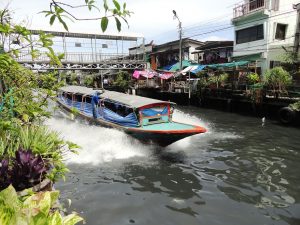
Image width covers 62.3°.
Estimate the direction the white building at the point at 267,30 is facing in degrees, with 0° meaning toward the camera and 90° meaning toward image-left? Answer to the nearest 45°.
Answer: approximately 45°

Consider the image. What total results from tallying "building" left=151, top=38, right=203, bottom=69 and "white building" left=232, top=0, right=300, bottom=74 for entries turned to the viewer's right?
0

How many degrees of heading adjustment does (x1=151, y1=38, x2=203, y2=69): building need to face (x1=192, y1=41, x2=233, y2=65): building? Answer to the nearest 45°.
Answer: approximately 90° to its left

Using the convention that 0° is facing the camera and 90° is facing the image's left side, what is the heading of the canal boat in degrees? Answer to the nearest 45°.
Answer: approximately 315°

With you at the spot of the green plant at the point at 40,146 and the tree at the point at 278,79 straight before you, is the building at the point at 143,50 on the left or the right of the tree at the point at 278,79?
left

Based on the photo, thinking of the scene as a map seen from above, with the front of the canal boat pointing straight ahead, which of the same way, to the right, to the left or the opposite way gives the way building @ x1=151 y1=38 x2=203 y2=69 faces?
to the right

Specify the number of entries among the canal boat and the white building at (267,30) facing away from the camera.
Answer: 0

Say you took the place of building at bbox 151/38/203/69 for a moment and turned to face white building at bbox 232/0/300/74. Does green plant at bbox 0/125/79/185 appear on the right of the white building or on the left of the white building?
right

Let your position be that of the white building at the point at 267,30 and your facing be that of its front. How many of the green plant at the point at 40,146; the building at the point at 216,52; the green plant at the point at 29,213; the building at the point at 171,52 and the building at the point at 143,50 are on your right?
3

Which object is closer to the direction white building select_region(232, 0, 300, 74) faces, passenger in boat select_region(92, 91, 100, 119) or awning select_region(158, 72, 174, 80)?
the passenger in boat

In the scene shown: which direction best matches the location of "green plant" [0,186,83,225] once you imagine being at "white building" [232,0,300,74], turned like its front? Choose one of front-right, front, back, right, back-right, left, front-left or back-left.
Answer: front-left
